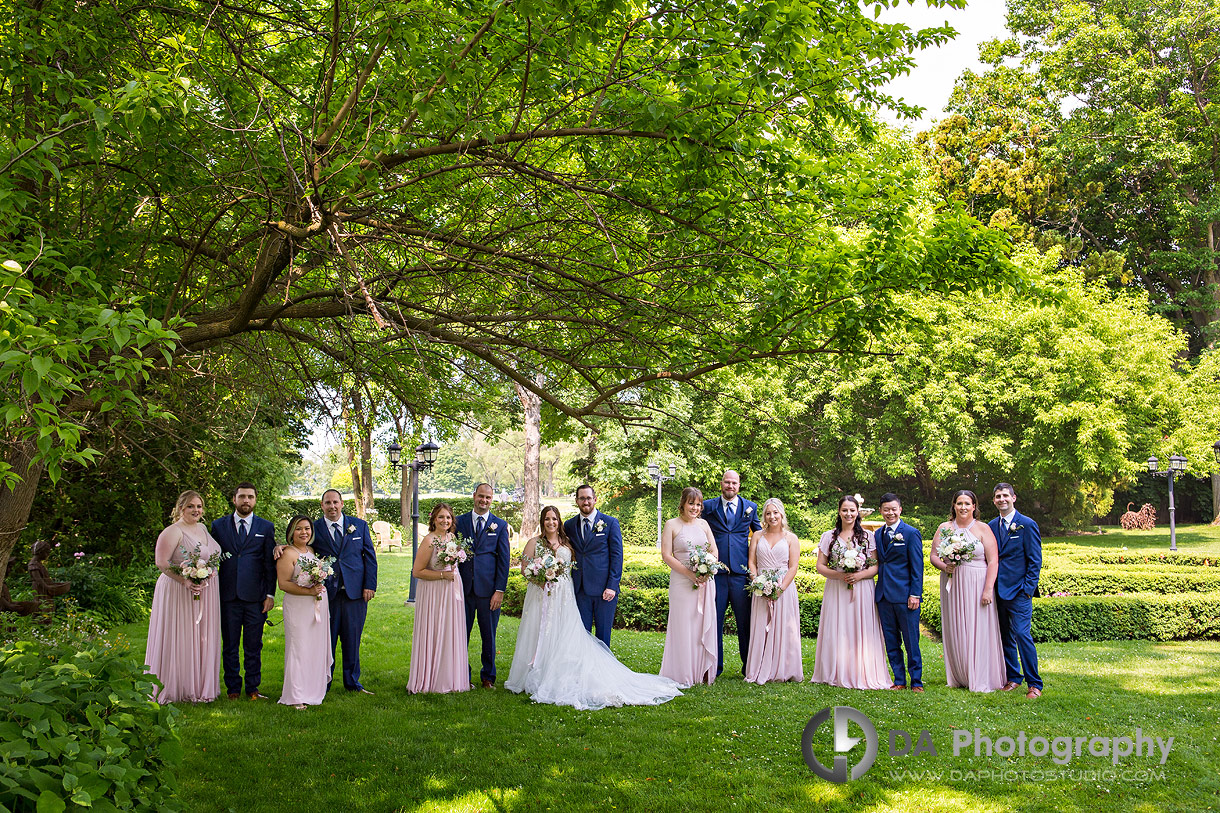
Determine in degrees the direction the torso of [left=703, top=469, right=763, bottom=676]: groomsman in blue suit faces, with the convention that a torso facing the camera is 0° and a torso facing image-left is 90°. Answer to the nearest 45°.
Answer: approximately 0°

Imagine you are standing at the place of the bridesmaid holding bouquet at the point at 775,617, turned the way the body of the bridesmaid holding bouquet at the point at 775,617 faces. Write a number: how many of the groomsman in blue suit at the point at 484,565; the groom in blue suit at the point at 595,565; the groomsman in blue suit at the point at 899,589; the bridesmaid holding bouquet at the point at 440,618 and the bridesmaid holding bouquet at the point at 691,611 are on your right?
4

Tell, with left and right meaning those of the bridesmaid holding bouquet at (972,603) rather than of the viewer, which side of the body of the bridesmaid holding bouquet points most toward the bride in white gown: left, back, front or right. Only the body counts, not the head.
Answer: right

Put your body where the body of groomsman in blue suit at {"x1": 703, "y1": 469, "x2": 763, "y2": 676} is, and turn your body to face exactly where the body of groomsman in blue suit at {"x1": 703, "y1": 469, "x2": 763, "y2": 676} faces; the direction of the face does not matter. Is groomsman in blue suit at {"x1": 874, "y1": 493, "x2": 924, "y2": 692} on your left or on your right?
on your left
